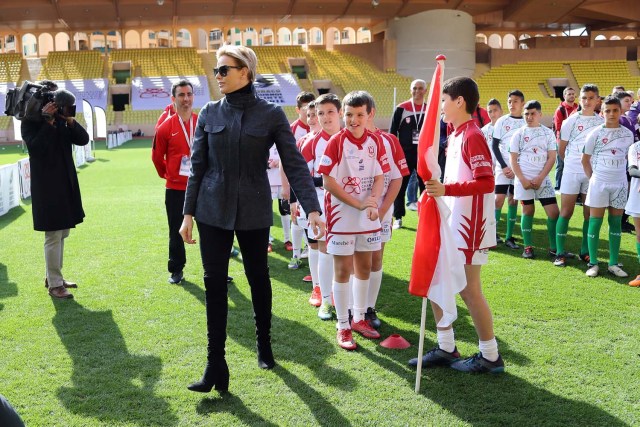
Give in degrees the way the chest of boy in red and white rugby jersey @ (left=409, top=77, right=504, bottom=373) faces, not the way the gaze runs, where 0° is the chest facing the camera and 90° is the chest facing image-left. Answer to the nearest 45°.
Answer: approximately 90°

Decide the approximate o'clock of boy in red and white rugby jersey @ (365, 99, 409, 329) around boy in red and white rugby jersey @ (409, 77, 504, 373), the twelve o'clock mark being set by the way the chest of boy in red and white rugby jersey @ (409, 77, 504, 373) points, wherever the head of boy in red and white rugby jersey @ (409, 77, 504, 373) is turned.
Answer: boy in red and white rugby jersey @ (365, 99, 409, 329) is roughly at 2 o'clock from boy in red and white rugby jersey @ (409, 77, 504, 373).

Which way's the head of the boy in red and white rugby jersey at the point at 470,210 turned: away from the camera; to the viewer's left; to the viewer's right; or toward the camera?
to the viewer's left

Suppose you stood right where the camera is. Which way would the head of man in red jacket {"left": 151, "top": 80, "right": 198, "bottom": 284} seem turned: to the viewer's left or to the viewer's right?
to the viewer's right

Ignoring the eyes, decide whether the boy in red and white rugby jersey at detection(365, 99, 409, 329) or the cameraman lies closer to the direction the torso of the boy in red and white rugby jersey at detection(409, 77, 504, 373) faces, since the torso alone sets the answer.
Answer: the cameraman

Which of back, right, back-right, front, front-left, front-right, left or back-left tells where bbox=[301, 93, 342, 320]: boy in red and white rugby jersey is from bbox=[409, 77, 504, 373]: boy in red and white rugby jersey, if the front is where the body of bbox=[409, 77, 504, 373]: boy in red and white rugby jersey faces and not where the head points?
front-right

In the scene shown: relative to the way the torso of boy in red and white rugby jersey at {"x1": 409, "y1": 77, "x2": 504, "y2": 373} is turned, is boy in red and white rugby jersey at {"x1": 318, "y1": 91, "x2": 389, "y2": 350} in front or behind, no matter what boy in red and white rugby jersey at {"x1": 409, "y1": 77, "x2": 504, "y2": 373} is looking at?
in front

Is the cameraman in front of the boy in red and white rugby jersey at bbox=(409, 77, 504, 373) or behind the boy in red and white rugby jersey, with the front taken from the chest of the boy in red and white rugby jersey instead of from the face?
in front

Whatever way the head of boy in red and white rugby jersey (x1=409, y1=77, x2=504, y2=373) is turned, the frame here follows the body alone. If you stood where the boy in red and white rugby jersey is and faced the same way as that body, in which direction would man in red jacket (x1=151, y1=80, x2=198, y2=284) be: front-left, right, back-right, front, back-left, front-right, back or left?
front-right
